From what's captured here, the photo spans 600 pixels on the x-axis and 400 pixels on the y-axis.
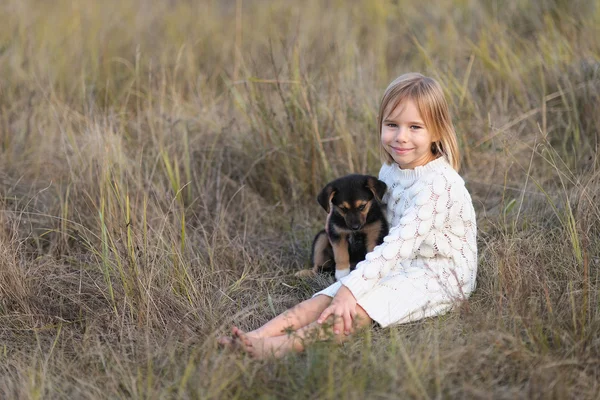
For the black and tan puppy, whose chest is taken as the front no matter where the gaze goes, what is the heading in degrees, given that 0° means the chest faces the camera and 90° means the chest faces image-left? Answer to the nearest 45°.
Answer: approximately 0°

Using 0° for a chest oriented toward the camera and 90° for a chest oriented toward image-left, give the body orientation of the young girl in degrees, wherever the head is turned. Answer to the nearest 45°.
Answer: approximately 45°

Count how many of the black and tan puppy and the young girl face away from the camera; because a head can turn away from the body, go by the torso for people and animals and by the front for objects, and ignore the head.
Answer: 0
